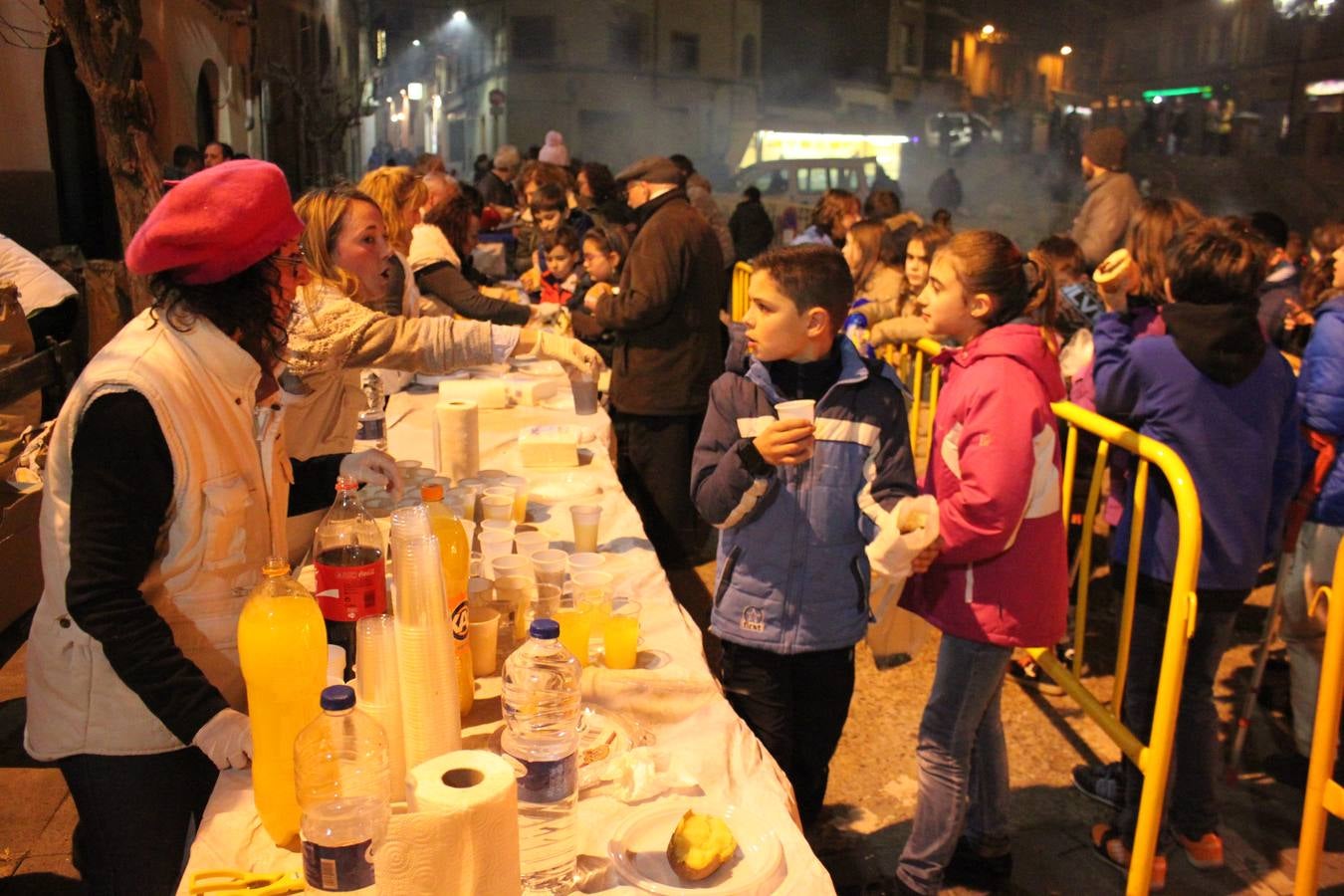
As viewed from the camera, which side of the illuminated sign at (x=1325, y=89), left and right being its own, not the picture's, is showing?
front

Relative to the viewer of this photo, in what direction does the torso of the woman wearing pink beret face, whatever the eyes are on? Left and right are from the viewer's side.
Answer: facing to the right of the viewer

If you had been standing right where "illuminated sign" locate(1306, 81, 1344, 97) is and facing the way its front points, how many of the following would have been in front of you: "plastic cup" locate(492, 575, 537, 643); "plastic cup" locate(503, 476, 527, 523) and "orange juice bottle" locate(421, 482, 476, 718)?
3

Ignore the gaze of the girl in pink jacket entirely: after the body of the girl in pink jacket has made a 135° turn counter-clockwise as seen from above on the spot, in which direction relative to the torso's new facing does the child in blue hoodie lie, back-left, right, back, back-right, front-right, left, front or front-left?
left

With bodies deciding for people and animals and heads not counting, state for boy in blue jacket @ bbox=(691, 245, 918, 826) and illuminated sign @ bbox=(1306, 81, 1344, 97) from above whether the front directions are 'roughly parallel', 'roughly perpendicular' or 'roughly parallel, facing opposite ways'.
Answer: roughly parallel

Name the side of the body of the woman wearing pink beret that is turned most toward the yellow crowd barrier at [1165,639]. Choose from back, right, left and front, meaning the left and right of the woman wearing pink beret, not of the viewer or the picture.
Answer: front

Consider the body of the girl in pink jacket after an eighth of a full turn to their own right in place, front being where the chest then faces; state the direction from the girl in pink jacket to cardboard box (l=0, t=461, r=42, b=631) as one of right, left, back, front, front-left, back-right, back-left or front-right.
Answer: front-left

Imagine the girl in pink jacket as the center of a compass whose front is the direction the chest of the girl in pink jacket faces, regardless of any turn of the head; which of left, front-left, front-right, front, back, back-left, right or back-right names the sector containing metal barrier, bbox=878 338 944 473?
right

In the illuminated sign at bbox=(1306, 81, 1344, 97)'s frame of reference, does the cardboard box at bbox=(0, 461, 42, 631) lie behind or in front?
in front

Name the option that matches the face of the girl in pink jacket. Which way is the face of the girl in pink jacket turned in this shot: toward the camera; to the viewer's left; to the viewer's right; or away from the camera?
to the viewer's left

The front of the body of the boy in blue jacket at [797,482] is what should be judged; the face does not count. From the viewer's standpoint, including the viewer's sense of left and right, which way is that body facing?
facing the viewer

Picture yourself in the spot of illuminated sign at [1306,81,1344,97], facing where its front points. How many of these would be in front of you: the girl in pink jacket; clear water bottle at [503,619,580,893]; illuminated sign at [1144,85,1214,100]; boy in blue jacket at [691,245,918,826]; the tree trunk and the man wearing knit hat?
5

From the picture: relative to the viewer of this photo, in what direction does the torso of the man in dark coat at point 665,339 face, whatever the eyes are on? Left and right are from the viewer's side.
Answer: facing to the left of the viewer

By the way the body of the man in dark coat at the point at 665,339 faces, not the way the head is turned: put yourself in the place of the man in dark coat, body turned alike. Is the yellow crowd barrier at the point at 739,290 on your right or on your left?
on your right

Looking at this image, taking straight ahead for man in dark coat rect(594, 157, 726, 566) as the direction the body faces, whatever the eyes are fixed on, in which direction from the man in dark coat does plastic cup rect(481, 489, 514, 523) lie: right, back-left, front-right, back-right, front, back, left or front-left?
left

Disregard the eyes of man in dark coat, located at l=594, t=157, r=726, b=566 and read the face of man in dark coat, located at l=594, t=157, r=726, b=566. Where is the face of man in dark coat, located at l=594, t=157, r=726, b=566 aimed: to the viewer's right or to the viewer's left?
to the viewer's left

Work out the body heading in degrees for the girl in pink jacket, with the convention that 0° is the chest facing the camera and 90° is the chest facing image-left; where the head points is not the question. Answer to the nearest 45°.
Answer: approximately 90°

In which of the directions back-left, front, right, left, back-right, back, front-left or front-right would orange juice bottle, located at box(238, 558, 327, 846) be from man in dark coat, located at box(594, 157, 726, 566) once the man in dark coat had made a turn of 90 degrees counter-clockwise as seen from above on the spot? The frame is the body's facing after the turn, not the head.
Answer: front
